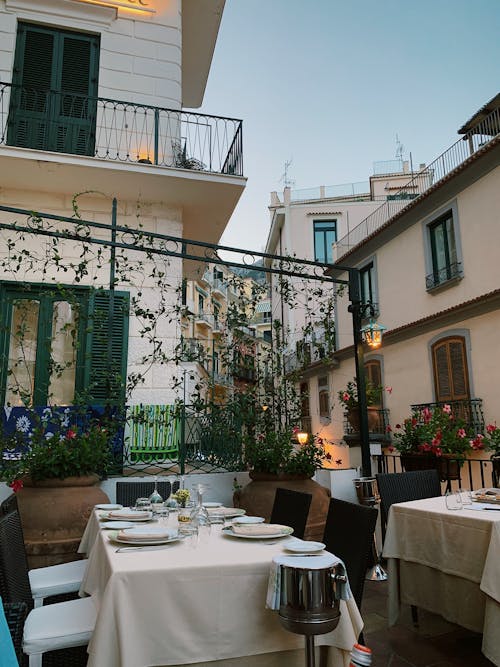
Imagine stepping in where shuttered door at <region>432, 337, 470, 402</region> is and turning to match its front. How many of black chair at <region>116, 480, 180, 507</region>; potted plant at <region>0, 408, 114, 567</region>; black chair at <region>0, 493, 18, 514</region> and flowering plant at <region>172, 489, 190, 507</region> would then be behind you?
0

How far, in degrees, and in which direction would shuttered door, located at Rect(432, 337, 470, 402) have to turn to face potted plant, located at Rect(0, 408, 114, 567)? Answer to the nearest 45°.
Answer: approximately 45° to its left

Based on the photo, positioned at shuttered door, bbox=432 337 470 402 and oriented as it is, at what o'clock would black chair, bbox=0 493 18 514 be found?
The black chair is roughly at 11 o'clock from the shuttered door.

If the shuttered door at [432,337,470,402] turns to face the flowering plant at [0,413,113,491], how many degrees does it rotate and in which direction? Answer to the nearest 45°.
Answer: approximately 45° to its left

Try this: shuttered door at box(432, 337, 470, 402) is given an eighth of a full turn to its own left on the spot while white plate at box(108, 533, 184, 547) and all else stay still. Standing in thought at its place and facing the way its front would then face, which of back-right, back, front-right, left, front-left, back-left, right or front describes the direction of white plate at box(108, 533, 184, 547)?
front

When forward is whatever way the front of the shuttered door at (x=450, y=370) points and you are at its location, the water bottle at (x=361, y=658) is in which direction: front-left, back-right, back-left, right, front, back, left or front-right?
front-left

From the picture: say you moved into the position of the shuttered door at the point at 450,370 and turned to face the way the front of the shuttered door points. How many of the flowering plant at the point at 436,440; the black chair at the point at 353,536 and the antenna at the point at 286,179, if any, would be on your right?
1

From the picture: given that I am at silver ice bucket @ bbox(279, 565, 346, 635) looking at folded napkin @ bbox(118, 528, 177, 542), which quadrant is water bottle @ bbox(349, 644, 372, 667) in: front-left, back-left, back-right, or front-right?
back-left

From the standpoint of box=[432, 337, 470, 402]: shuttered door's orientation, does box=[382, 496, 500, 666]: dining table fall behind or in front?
in front

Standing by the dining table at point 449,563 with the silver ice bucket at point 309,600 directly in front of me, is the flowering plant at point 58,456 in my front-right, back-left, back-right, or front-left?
front-right

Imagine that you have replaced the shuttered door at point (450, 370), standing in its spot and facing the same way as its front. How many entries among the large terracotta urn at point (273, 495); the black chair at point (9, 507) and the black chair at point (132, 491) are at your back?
0

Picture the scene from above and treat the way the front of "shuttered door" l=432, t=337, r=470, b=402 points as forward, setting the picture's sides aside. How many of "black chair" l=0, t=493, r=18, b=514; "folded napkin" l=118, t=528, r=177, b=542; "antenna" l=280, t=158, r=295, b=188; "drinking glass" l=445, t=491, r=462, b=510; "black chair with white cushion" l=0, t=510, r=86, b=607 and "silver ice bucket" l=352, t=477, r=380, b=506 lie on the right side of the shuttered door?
1

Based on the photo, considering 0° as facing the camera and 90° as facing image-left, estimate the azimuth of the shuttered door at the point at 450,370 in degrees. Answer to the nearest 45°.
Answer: approximately 45°

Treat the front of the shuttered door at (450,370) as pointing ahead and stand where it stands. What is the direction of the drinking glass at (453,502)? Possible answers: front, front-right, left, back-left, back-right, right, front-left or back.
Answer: front-left

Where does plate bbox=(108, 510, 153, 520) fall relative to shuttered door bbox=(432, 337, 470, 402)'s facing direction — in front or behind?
in front

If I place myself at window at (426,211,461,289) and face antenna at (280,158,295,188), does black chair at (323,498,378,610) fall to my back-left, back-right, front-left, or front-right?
back-left

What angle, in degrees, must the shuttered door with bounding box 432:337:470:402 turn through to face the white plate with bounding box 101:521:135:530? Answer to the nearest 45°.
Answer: approximately 45° to its left

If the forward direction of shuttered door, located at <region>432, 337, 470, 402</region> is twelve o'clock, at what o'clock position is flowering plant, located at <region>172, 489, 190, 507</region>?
The flowering plant is roughly at 11 o'clock from the shuttered door.
